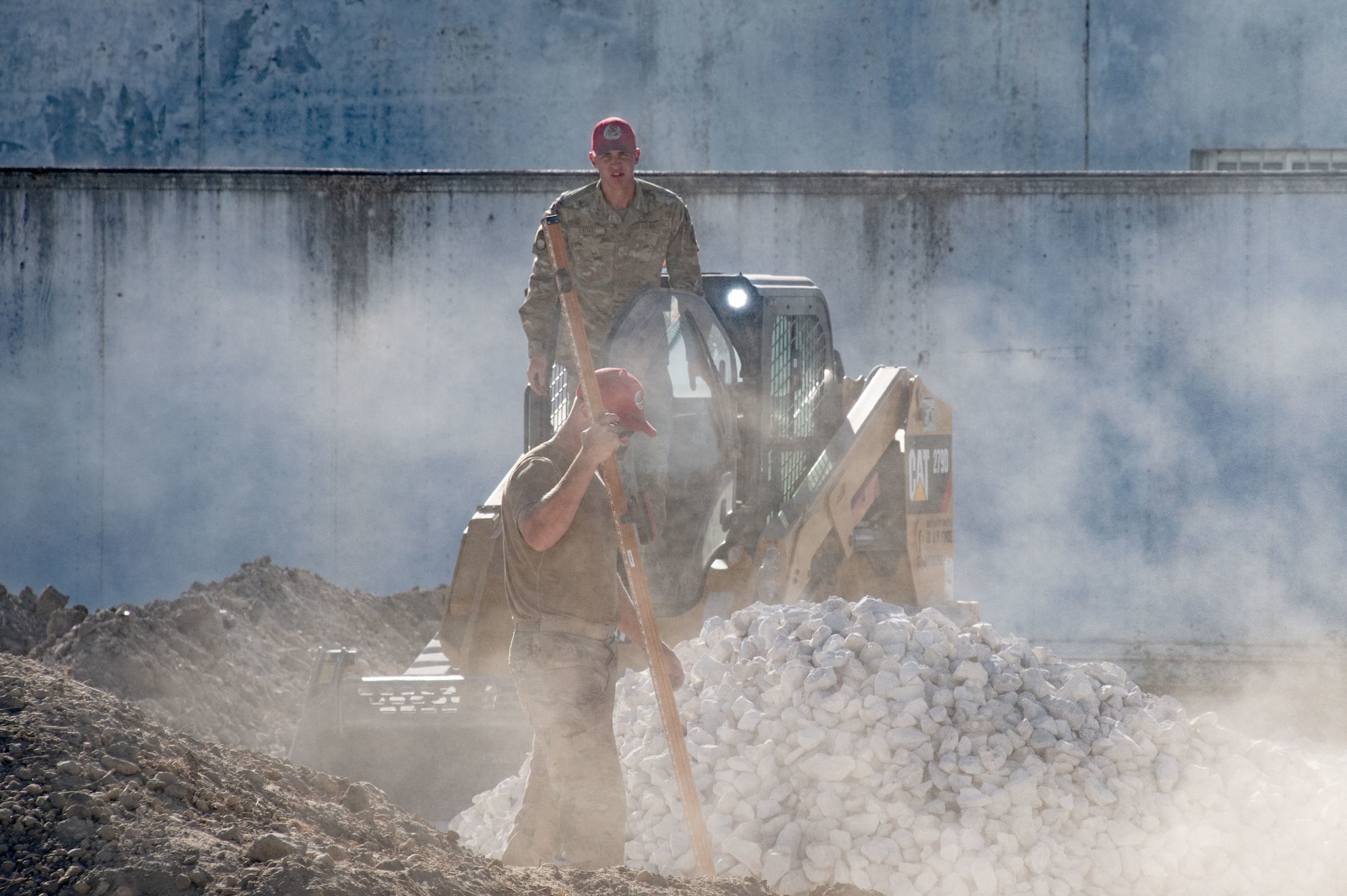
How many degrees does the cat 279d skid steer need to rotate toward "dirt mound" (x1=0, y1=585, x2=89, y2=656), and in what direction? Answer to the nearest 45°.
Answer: approximately 90° to its right

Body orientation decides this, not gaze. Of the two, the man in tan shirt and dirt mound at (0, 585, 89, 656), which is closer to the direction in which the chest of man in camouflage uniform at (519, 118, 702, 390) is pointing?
the man in tan shirt

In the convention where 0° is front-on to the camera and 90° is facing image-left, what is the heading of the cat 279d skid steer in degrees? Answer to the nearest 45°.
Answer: approximately 45°

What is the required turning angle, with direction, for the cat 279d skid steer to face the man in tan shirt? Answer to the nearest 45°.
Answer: approximately 45° to its left

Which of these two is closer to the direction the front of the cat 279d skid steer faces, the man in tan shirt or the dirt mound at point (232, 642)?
the man in tan shirt

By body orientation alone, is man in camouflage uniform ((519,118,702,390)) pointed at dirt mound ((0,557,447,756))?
no

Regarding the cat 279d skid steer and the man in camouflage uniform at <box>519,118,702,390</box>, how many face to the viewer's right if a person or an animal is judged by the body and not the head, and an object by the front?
0

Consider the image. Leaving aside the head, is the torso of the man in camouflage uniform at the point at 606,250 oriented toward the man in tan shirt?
yes

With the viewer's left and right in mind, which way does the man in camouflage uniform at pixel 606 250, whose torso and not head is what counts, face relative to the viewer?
facing the viewer

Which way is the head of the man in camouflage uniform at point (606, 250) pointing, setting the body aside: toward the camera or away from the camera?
toward the camera
